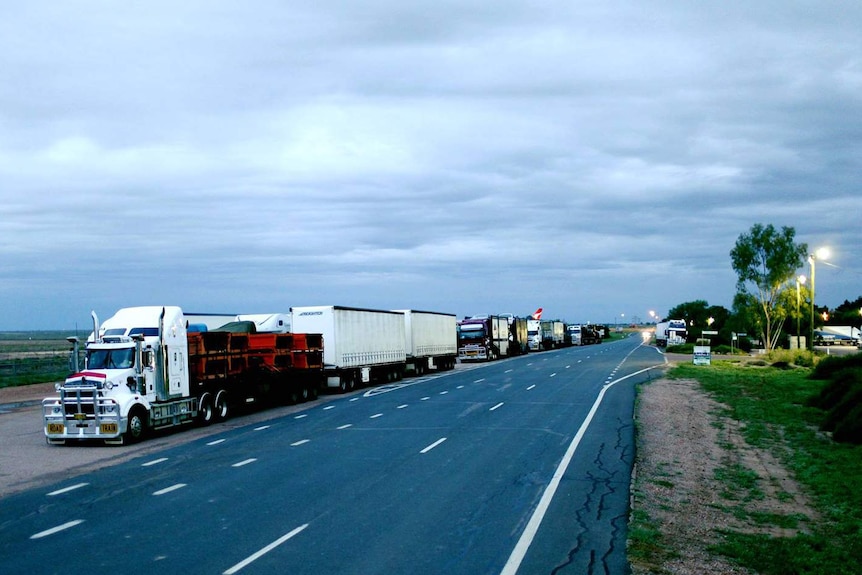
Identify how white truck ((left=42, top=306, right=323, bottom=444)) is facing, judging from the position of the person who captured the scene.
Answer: facing the viewer and to the left of the viewer

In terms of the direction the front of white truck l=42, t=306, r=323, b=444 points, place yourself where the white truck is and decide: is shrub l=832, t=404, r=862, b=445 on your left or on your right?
on your left

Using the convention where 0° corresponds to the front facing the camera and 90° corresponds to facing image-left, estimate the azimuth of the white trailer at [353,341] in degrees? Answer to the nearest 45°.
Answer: approximately 45°

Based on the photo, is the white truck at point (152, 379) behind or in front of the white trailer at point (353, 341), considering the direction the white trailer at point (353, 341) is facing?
in front

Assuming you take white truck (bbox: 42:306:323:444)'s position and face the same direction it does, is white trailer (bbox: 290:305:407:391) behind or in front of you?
behind

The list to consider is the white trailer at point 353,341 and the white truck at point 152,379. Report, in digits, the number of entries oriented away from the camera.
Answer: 0
